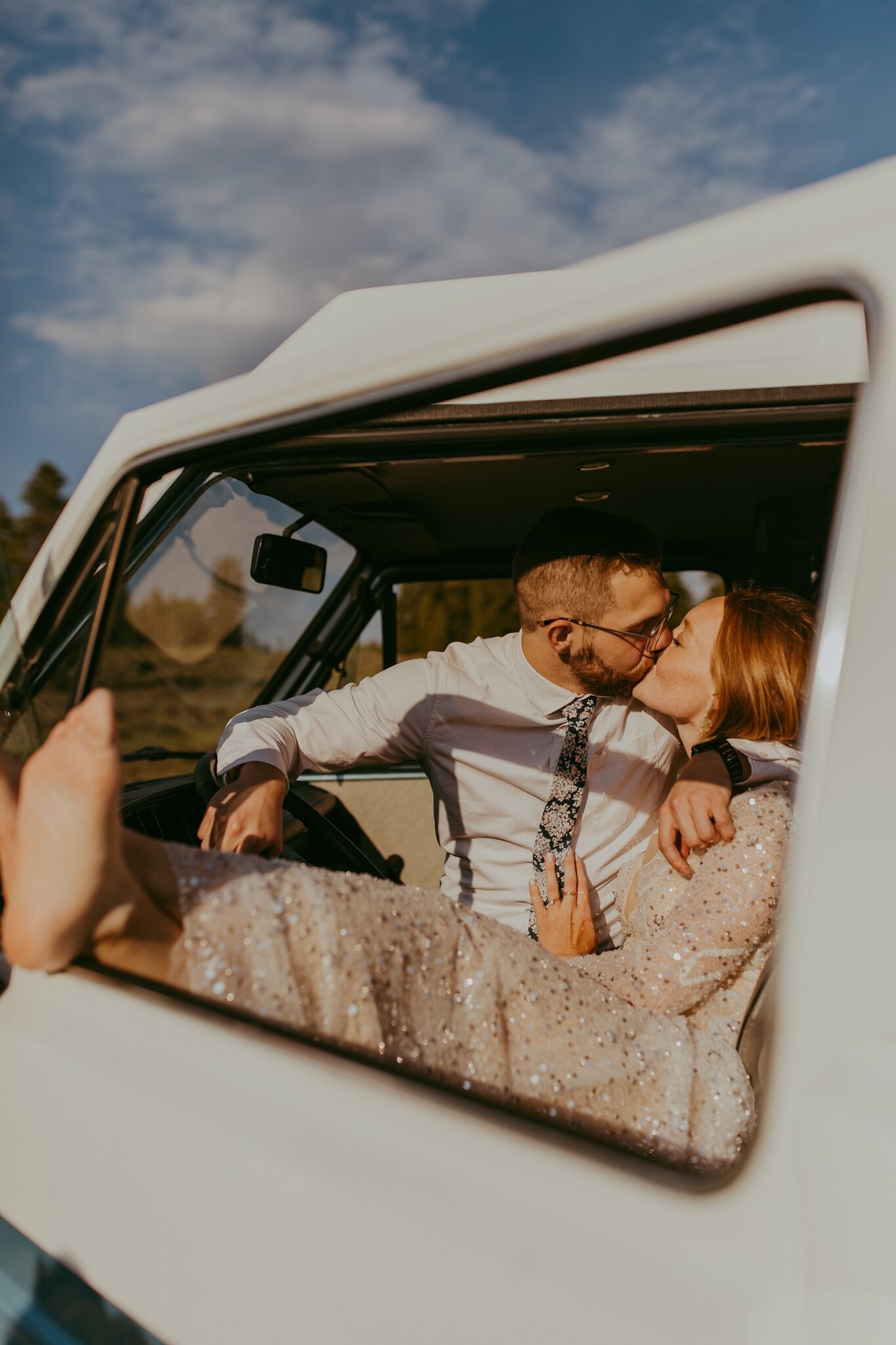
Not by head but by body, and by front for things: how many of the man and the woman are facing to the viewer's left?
1

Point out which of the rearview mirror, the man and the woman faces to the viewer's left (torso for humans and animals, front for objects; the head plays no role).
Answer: the woman

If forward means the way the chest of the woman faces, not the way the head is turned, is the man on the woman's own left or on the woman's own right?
on the woman's own right

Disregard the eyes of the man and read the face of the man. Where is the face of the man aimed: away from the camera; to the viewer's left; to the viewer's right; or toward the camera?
to the viewer's right

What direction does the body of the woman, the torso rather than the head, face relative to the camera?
to the viewer's left

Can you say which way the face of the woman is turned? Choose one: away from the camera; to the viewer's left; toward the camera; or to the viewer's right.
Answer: to the viewer's left

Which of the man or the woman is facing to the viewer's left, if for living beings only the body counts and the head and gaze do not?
the woman

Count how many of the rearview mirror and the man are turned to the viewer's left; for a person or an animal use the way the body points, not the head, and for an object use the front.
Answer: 0

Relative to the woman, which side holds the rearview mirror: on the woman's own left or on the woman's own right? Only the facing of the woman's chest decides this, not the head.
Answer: on the woman's own right

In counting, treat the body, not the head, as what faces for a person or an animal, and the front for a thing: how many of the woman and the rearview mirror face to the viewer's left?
1

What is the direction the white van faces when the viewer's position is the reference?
facing away from the viewer and to the left of the viewer

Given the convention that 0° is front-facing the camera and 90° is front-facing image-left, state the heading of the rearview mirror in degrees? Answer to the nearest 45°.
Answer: approximately 315°
